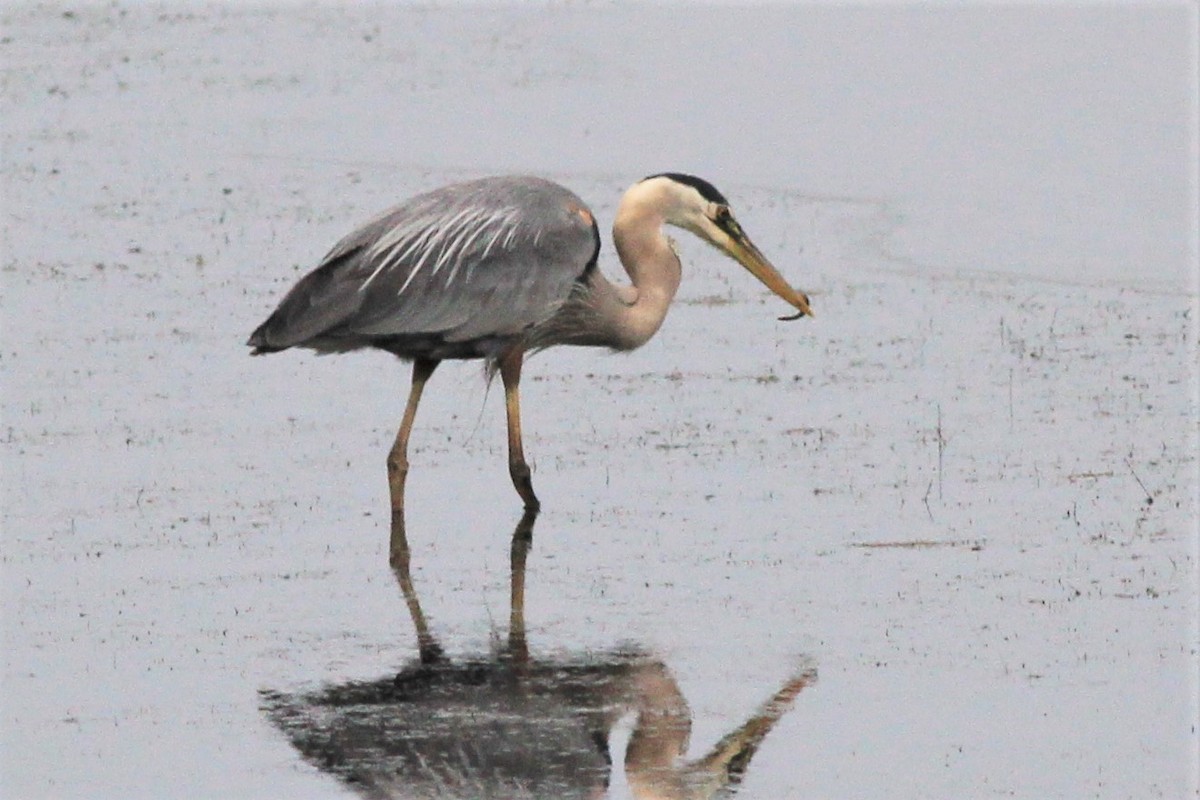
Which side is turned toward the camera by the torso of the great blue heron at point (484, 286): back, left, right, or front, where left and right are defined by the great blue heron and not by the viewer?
right

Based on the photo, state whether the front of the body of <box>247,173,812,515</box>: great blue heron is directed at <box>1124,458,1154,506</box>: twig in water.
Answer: yes
